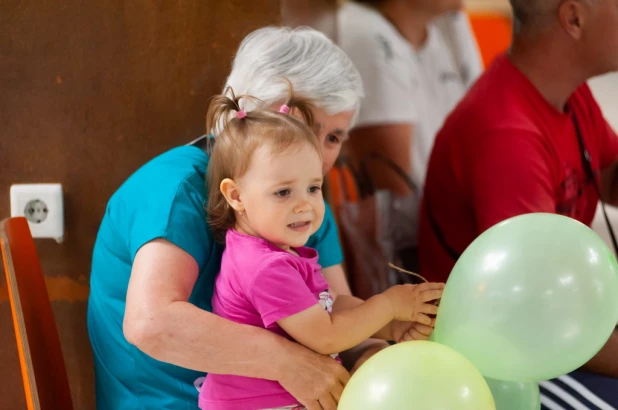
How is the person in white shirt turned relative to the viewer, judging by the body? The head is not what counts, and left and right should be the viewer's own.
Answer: facing the viewer and to the right of the viewer

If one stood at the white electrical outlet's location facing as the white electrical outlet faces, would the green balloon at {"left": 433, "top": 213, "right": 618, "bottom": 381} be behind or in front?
in front

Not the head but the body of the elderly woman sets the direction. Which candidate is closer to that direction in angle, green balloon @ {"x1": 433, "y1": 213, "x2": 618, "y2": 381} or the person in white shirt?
the green balloon

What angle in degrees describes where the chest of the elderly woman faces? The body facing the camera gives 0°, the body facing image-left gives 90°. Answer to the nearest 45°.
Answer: approximately 315°

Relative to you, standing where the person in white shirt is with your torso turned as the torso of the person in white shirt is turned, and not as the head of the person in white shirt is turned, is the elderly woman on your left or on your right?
on your right

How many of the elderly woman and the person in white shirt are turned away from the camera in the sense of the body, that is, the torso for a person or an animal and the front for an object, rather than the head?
0

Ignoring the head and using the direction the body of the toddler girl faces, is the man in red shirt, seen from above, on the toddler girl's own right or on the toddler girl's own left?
on the toddler girl's own left

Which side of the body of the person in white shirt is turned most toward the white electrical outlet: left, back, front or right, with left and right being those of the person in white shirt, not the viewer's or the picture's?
right
